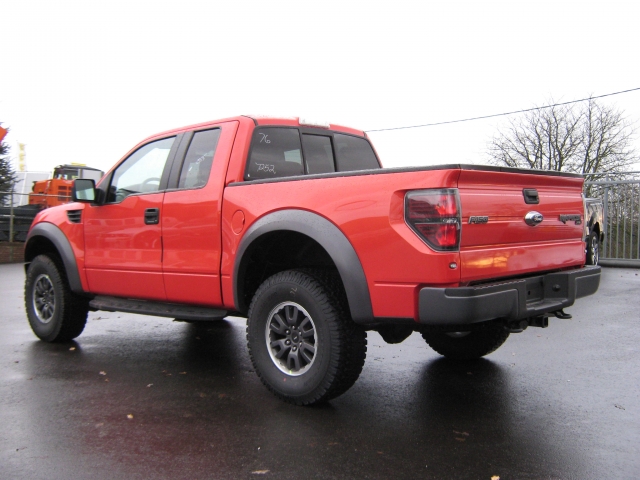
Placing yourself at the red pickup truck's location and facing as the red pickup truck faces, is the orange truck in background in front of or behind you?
in front

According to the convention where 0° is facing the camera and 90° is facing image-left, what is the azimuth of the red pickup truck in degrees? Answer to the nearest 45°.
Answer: approximately 135°
